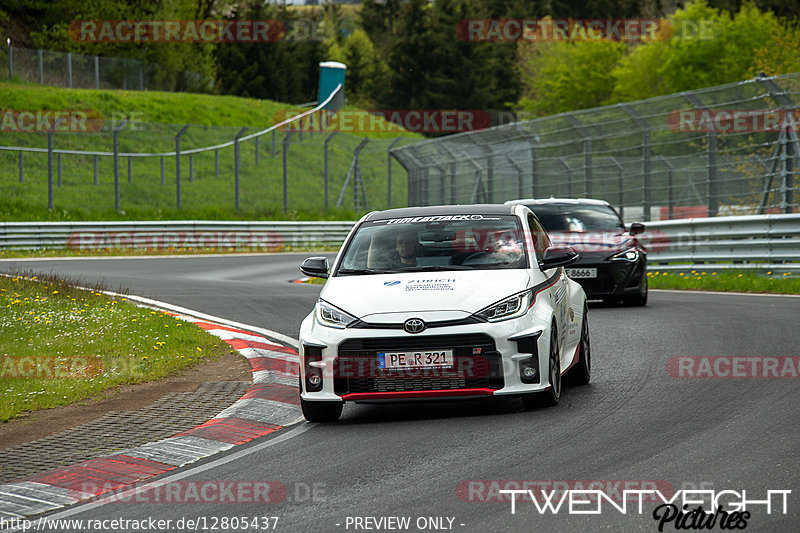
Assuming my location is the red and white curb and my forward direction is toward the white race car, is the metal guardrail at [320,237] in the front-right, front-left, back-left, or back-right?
front-left

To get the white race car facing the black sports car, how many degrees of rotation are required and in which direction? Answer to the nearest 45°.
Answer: approximately 180°

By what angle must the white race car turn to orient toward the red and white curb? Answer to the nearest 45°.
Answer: approximately 45° to its right

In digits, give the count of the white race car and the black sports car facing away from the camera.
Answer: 0

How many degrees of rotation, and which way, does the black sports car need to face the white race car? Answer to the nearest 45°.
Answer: approximately 45° to its right

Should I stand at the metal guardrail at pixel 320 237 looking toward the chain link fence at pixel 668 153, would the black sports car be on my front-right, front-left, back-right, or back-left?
front-right

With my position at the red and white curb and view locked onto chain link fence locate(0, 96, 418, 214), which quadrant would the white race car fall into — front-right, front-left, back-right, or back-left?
front-right

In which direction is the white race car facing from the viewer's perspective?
toward the camera

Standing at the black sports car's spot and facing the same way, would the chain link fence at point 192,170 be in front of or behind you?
behind

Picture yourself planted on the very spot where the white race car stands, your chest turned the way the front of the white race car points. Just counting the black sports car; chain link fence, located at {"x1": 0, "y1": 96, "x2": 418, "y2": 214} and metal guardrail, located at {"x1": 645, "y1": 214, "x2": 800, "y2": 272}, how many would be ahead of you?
0

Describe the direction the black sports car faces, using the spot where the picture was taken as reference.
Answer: facing the viewer and to the right of the viewer

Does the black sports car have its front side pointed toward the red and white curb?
yes

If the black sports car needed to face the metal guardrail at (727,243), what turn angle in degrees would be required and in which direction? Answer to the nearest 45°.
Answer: approximately 90° to its left

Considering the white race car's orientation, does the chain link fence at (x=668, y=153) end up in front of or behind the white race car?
behind

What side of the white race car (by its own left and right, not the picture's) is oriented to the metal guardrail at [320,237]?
back
